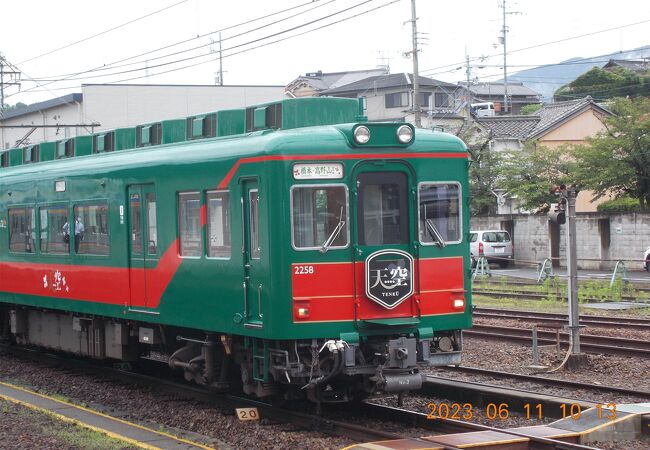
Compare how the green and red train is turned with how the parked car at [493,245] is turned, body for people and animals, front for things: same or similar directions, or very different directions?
very different directions

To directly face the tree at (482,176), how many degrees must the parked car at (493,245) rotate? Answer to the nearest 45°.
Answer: approximately 45° to its right

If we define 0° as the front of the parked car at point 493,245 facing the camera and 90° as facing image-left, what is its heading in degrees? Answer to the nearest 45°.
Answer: approximately 135°

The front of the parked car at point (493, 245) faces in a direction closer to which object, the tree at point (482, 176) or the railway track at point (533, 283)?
the tree

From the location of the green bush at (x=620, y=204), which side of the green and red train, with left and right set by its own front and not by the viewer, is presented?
left

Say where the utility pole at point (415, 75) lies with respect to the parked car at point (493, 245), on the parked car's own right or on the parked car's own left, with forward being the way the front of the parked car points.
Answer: on the parked car's own left

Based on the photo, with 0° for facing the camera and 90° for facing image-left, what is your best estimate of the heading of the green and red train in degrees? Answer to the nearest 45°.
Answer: approximately 315°

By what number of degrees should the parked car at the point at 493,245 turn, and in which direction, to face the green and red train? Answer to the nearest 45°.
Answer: approximately 135° to its left
